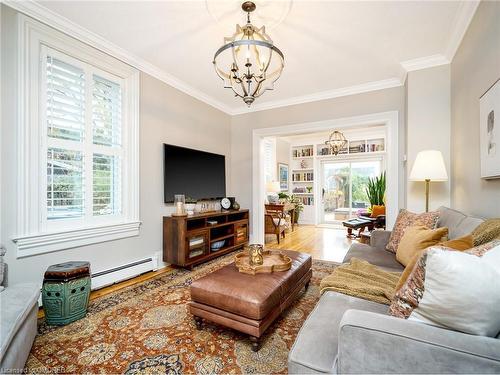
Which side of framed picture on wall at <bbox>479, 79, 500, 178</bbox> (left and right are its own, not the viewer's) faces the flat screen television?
front

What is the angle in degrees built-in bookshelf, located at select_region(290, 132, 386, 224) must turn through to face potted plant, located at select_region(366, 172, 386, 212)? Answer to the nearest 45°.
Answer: approximately 45° to its left

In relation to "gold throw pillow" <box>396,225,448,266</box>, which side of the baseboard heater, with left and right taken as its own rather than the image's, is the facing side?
front

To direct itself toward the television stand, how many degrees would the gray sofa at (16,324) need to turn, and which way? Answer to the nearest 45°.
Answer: approximately 90° to its left

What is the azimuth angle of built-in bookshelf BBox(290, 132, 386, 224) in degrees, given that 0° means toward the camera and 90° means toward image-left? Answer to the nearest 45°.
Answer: approximately 0°

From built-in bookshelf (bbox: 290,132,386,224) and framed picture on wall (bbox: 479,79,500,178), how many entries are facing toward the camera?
1

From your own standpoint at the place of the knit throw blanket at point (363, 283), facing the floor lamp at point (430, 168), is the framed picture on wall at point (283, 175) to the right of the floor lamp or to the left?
left

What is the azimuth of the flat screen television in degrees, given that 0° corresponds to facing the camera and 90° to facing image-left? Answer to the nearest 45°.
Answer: approximately 315°

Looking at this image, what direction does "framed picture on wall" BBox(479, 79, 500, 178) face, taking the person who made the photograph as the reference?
facing to the left of the viewer

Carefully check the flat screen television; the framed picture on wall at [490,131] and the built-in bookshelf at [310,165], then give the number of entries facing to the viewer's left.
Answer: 1

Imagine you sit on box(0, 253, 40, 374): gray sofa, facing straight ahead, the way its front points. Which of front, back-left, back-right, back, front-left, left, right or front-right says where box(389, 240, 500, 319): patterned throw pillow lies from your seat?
front

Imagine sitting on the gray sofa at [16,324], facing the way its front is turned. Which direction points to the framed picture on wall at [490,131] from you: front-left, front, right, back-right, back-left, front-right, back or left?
front

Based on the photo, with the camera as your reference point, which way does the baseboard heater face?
facing the viewer and to the right of the viewer

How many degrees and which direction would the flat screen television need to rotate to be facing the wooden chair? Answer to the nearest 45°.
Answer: approximately 90° to its left

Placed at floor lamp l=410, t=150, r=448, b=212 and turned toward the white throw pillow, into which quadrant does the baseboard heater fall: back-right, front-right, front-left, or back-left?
front-right

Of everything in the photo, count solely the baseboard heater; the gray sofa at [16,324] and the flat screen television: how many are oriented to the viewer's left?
0

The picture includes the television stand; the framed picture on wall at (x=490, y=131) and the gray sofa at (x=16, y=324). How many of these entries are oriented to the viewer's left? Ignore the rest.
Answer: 1
